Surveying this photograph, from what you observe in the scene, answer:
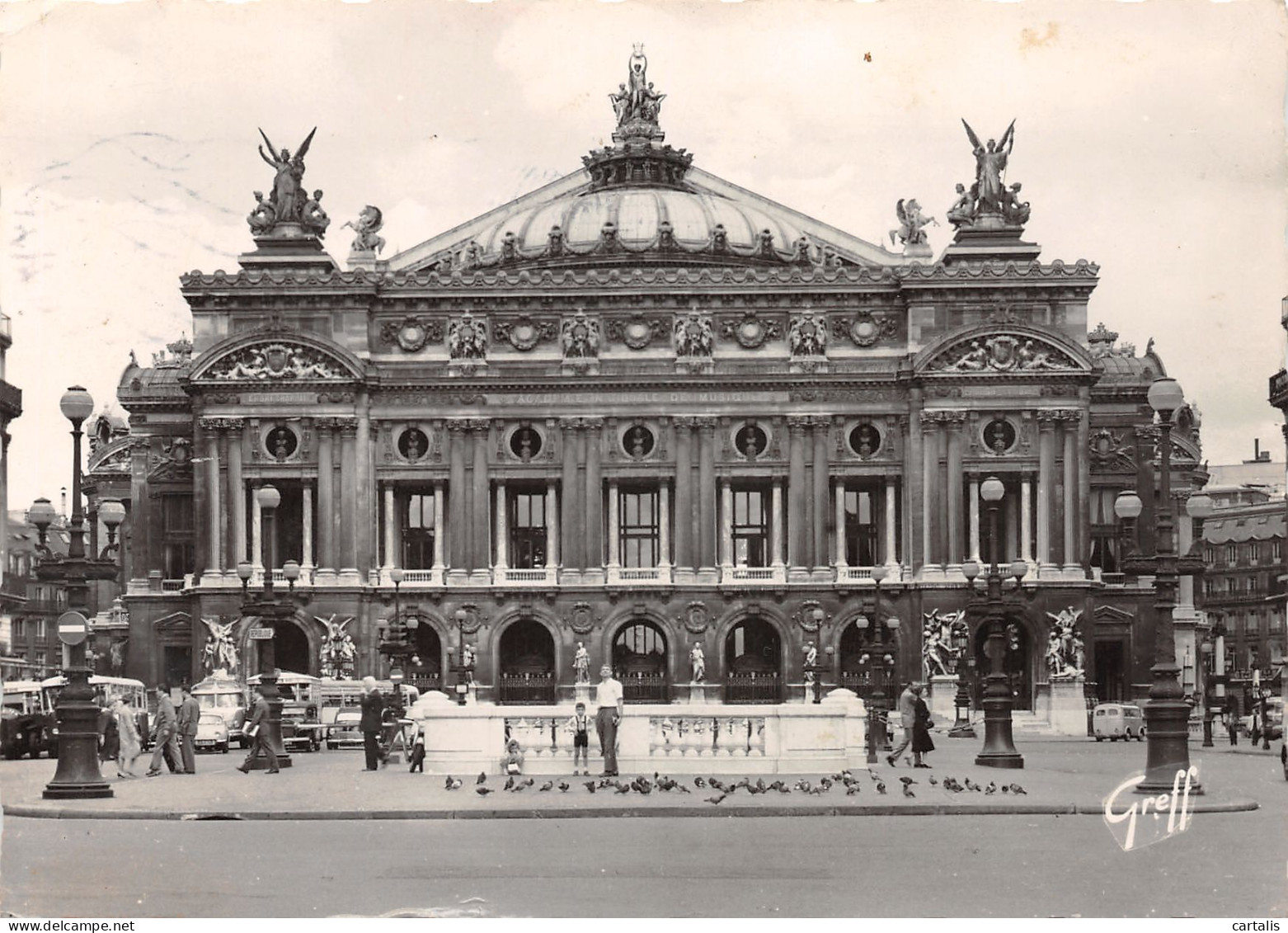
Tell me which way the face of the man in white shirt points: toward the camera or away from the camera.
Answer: toward the camera

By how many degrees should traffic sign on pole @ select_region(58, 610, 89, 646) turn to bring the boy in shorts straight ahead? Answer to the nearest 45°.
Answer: approximately 135° to its left

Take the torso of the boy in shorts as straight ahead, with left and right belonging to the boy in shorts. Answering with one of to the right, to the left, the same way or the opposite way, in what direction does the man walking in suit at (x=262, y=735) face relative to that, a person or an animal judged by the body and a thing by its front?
to the right

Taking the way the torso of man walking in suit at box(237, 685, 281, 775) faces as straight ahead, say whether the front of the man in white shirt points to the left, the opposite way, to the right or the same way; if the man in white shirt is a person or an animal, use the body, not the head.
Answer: to the left

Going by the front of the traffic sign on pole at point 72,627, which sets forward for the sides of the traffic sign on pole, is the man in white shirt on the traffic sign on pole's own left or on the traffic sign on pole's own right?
on the traffic sign on pole's own left

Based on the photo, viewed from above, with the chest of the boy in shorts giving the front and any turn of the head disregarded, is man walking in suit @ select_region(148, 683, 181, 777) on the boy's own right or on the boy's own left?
on the boy's own right

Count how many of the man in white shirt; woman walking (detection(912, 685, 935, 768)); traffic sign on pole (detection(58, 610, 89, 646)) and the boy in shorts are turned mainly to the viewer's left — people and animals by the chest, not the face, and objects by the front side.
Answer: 0

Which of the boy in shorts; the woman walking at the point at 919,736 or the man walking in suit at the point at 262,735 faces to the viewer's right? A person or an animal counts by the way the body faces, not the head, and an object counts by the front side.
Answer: the woman walking

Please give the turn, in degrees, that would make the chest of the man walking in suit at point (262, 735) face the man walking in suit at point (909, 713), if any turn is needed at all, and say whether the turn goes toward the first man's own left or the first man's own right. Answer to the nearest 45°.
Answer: approximately 180°

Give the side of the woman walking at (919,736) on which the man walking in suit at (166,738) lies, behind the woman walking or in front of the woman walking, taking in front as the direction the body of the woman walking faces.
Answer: behind

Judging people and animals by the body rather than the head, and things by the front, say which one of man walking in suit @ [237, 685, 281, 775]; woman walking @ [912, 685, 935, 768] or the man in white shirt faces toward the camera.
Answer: the man in white shirt

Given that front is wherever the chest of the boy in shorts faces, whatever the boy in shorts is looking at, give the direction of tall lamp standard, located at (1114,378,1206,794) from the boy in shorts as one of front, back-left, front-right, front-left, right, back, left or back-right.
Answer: front-left

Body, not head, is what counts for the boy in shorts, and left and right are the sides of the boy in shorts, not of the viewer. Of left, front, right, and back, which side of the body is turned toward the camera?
front

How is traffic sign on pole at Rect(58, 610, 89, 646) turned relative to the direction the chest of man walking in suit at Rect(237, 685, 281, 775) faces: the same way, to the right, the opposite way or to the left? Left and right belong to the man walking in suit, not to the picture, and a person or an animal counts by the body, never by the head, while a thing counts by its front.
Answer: to the left

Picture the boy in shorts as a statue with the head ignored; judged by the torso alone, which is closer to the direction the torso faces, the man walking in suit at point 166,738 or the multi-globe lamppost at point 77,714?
the multi-globe lamppost
